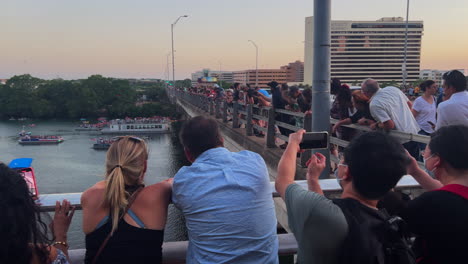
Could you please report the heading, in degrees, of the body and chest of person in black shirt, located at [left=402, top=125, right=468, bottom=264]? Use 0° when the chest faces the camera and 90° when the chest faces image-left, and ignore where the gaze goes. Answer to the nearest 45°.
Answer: approximately 135°

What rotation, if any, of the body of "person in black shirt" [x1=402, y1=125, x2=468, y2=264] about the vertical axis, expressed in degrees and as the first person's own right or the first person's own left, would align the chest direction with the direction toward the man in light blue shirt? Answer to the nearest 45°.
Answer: approximately 45° to the first person's own left

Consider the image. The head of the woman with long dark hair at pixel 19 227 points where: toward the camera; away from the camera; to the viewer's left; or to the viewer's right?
away from the camera

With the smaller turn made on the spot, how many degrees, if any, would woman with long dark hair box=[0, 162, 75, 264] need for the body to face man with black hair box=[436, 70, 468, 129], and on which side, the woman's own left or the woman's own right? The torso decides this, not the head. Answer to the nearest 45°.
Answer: approximately 90° to the woman's own right

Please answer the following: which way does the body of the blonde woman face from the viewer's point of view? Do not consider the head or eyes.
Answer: away from the camera

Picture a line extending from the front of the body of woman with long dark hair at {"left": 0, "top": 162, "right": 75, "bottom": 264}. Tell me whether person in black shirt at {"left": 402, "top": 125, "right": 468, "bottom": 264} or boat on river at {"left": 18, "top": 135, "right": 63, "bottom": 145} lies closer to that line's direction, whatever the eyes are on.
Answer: the boat on river

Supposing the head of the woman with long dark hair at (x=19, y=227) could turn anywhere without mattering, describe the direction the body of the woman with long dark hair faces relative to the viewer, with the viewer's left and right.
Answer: facing away from the viewer

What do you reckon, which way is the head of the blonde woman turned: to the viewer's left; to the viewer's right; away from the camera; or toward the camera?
away from the camera

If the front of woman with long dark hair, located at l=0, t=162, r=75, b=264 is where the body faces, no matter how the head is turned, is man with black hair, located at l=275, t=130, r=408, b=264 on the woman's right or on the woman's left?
on the woman's right

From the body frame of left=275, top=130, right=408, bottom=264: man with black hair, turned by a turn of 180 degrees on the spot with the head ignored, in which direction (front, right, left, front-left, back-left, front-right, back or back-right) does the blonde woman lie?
back-right

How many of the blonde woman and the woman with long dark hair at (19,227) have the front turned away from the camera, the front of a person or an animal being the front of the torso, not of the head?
2

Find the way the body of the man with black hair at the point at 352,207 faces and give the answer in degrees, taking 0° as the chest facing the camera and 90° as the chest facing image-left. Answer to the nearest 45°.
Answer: approximately 135°

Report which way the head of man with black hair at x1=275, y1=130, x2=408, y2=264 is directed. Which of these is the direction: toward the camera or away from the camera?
away from the camera

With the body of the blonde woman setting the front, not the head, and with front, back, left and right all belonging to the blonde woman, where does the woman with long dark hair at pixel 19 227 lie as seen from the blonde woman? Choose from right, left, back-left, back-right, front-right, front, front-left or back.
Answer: back-left

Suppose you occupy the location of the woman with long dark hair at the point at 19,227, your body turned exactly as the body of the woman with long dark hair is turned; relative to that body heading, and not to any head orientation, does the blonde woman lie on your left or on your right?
on your right
